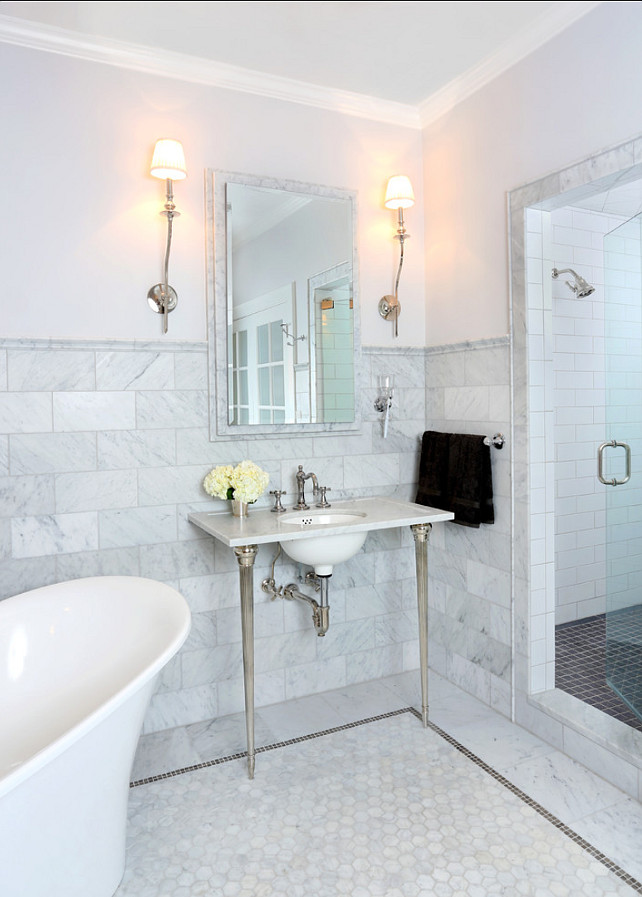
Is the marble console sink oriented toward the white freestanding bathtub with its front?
no

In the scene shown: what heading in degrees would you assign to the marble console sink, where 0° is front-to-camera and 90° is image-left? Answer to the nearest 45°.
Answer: approximately 315°

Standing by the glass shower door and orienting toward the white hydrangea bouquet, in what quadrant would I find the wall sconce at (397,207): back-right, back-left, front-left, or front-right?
front-right

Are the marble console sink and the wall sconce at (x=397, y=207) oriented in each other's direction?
no

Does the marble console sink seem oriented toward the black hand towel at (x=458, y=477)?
no

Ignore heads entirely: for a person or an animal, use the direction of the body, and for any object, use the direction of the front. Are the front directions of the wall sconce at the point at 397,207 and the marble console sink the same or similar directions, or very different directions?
same or similar directions

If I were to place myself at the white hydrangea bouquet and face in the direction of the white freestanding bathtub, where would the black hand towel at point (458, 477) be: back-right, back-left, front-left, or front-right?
back-left

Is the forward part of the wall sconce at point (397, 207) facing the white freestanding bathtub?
no

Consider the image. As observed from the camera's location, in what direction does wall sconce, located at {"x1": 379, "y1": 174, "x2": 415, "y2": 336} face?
facing the viewer and to the right of the viewer

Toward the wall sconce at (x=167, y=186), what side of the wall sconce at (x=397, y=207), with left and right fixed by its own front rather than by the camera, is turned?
right

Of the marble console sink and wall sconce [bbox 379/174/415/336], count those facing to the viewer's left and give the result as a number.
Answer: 0

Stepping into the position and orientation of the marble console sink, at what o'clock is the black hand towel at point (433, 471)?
The black hand towel is roughly at 9 o'clock from the marble console sink.
